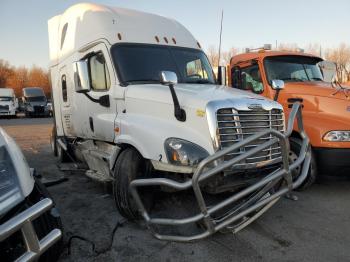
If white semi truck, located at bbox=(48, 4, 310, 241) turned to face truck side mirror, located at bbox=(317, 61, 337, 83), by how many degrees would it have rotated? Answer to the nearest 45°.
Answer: approximately 90° to its left

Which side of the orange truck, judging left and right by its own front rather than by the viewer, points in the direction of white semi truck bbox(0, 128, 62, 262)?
right

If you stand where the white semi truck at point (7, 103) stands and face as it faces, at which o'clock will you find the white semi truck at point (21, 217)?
the white semi truck at point (21, 217) is roughly at 12 o'clock from the white semi truck at point (7, 103).

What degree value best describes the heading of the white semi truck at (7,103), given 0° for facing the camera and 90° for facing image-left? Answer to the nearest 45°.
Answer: approximately 0°

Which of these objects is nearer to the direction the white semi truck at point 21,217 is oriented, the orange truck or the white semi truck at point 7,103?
the orange truck

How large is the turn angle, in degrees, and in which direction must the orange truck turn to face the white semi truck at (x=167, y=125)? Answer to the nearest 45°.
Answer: approximately 90° to its right

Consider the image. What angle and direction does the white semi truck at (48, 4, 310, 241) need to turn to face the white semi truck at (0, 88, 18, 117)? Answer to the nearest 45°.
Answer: approximately 180°

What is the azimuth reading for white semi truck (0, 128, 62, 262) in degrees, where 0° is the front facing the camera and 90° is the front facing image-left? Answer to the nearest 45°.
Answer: approximately 315°

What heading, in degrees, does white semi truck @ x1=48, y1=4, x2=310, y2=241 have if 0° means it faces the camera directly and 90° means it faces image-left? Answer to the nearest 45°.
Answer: approximately 315°

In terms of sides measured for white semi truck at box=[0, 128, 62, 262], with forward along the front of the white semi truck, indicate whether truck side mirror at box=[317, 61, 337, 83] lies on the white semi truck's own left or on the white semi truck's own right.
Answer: on the white semi truck's own left
